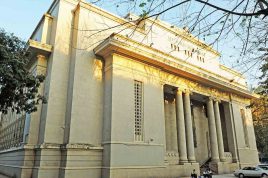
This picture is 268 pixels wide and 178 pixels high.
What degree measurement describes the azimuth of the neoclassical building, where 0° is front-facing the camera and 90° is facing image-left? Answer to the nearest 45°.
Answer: approximately 315°

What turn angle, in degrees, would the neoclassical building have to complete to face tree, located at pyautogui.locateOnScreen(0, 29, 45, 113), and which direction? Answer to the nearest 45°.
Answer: approximately 90° to its right
